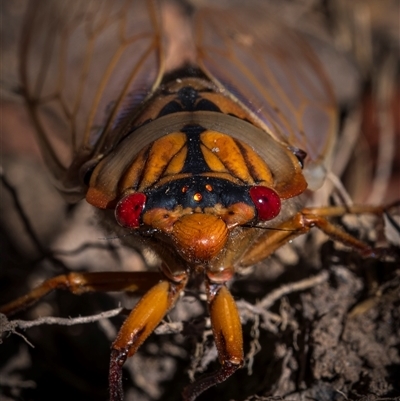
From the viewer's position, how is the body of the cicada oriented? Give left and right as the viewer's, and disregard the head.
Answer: facing the viewer
